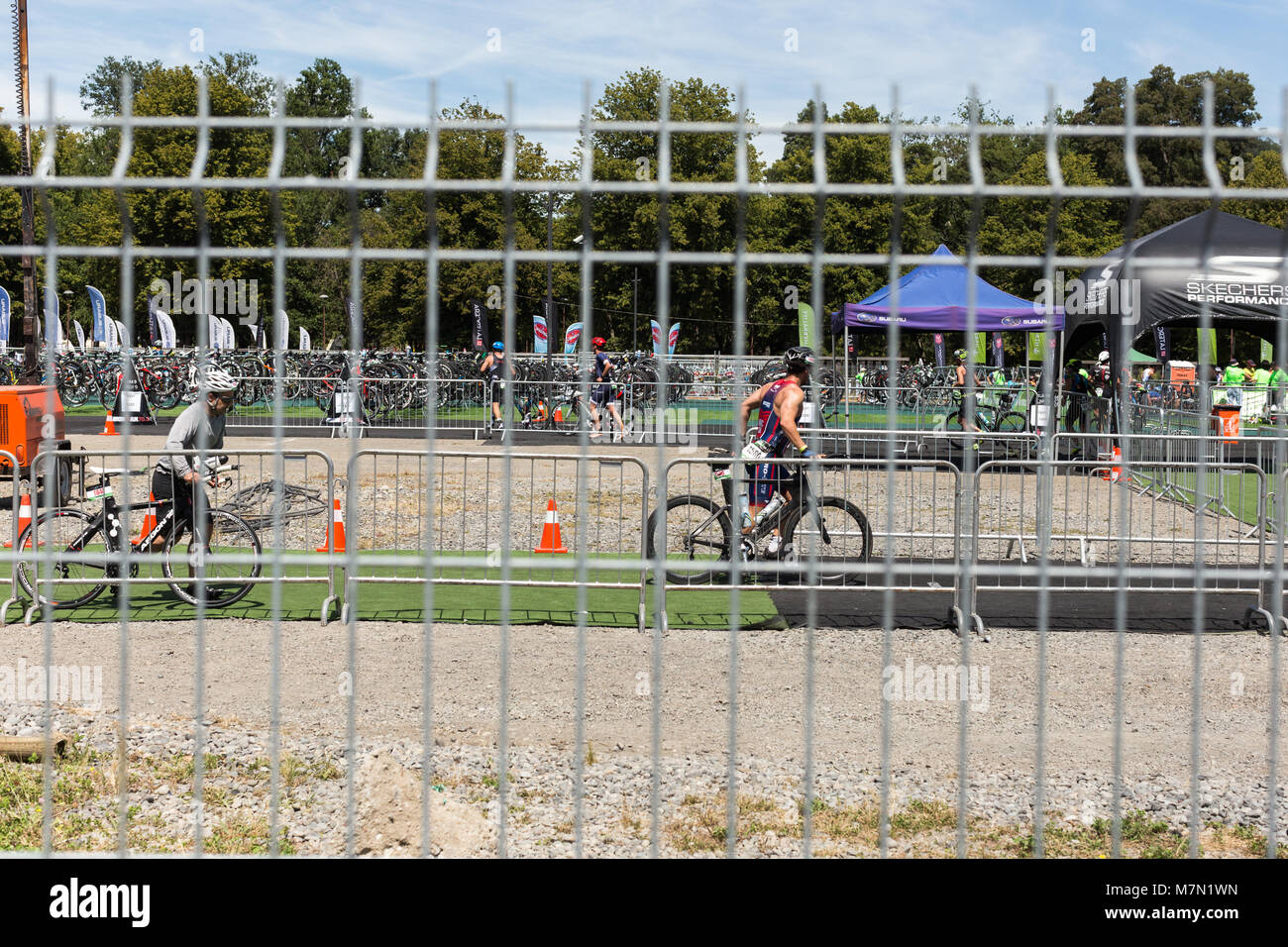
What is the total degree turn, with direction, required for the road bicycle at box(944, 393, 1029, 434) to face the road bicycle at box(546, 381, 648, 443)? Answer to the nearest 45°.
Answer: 0° — it already faces it

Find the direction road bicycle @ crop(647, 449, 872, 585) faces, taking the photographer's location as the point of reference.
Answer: facing to the right of the viewer
